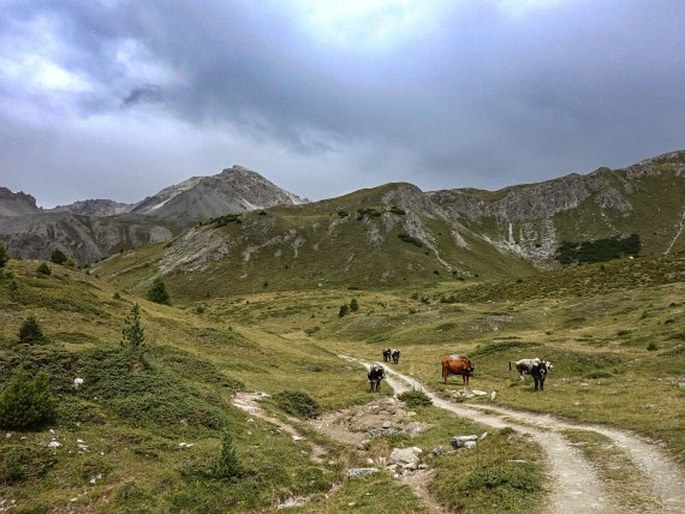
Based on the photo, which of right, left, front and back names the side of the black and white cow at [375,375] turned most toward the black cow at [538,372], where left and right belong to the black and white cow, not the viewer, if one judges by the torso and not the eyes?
left

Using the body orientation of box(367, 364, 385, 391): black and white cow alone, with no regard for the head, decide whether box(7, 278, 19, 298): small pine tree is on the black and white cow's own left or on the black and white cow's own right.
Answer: on the black and white cow's own right

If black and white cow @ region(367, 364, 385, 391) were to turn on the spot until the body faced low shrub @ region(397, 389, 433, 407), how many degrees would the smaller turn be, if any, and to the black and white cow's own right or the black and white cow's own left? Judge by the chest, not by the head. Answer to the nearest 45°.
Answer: approximately 45° to the black and white cow's own left

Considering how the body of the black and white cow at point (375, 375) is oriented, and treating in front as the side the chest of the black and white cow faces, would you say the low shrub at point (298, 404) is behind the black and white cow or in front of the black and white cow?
in front

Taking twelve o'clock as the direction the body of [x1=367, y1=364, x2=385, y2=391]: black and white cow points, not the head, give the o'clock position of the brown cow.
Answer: The brown cow is roughly at 8 o'clock from the black and white cow.

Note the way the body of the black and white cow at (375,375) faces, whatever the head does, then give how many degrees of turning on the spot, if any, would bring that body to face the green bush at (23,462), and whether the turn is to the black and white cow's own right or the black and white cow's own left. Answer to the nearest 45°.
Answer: approximately 45° to the black and white cow's own right

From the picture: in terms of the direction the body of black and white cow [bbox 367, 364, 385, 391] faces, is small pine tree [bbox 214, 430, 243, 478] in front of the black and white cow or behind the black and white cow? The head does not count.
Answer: in front

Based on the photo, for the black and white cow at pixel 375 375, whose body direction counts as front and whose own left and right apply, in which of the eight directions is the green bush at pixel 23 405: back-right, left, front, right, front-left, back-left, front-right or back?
front-right

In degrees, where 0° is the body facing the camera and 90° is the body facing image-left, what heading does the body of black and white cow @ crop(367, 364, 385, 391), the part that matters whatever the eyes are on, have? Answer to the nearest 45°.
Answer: approximately 0°
